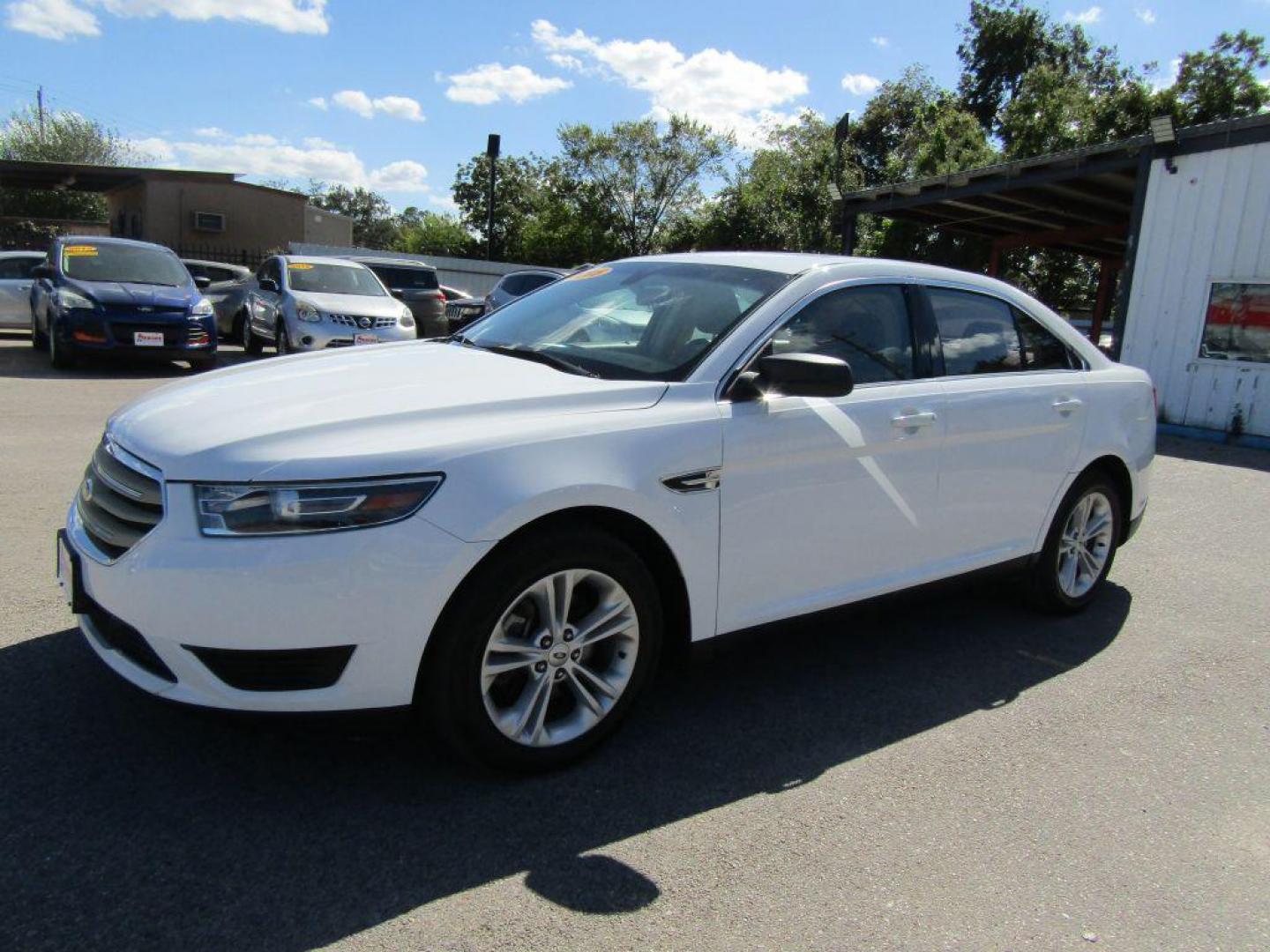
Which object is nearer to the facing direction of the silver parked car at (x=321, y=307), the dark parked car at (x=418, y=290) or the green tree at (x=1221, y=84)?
the green tree

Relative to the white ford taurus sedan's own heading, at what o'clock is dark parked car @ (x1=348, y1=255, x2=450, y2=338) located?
The dark parked car is roughly at 4 o'clock from the white ford taurus sedan.

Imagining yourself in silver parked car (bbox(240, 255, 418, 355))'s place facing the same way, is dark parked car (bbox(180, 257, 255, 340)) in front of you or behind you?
behind

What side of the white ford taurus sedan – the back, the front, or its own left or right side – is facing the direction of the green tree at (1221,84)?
back

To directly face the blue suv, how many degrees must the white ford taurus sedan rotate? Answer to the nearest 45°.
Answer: approximately 90° to its right

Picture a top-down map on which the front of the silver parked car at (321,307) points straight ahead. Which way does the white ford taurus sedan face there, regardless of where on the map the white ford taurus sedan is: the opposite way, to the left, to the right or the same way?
to the right

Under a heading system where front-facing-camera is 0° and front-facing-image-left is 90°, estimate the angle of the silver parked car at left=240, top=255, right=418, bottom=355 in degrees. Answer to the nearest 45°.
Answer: approximately 315°

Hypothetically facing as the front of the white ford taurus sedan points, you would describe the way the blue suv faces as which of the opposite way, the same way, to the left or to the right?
to the left
